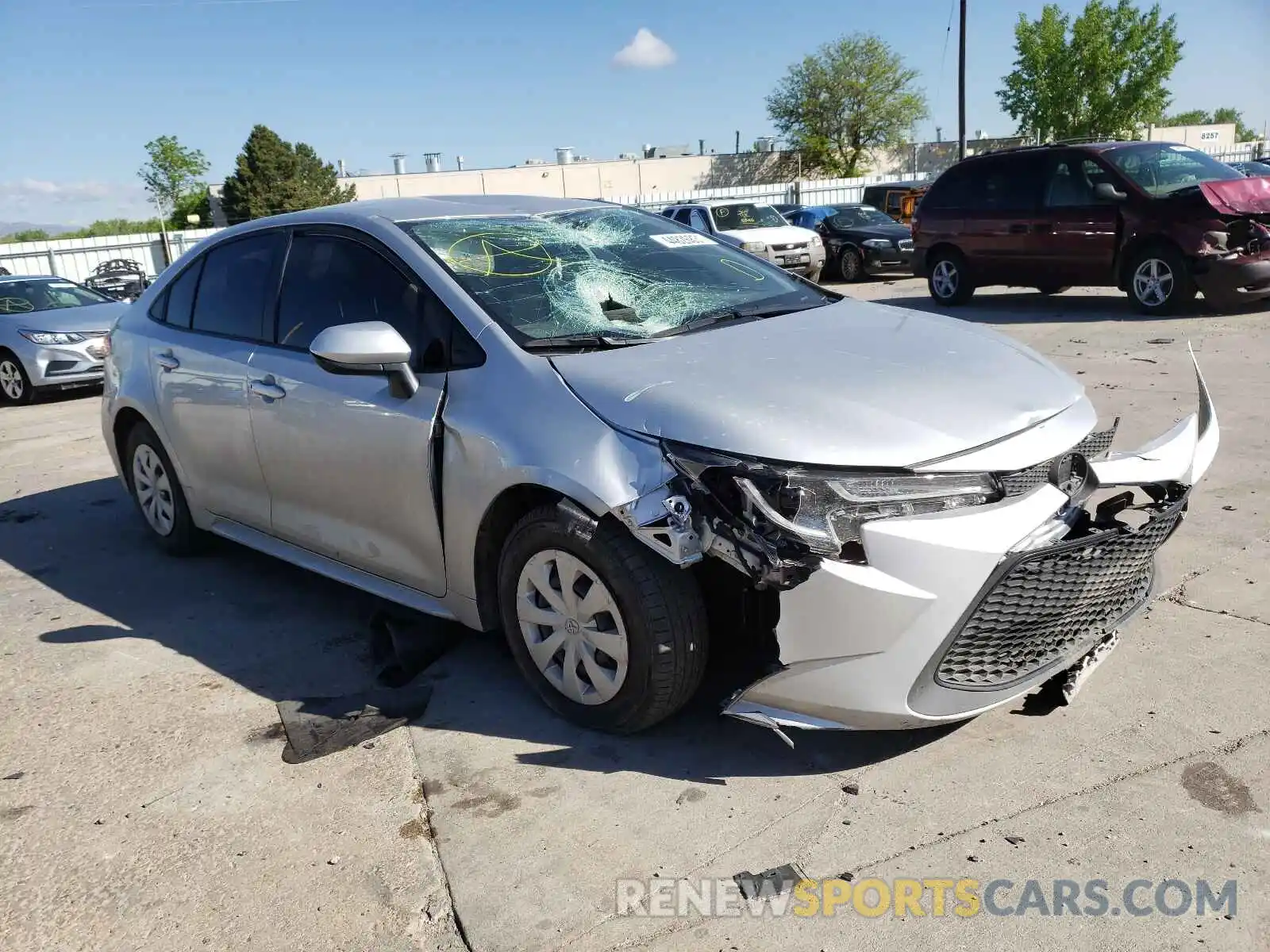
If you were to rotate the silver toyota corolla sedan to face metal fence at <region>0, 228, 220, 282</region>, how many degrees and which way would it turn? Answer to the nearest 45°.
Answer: approximately 180°

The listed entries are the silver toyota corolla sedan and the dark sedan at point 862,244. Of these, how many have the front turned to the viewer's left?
0

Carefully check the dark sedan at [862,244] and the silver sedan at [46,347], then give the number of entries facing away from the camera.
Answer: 0

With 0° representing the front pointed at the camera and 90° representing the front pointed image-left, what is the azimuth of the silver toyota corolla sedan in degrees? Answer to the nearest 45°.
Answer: approximately 315°

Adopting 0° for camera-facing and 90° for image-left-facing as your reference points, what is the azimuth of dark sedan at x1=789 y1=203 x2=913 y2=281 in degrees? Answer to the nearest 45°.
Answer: approximately 315°

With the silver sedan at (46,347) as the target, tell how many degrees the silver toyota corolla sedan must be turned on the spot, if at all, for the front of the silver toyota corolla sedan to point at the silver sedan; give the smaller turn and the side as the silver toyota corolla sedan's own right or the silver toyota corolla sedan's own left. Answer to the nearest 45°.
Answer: approximately 180°

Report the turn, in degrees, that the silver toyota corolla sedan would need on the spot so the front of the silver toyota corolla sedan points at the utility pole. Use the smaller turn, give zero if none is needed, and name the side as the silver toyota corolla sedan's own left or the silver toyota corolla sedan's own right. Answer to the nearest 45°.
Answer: approximately 135° to the silver toyota corolla sedan's own left

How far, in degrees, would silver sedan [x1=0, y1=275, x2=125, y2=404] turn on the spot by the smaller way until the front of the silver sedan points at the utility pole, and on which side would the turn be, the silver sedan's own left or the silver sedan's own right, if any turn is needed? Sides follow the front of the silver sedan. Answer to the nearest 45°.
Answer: approximately 45° to the silver sedan's own left

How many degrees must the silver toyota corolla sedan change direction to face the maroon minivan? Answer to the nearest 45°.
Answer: approximately 90° to its left

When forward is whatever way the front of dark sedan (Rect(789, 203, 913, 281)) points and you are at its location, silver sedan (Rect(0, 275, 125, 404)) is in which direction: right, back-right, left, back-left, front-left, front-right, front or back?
right

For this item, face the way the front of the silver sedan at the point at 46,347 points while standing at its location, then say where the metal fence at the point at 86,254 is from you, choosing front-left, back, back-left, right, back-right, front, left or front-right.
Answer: back-left

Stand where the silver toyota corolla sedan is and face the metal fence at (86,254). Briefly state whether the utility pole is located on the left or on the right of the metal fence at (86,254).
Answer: right

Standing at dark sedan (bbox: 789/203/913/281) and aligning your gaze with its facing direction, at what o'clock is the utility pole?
The utility pole is roughly at 8 o'clock from the dark sedan.

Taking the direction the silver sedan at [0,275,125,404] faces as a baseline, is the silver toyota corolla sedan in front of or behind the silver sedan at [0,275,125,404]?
in front
